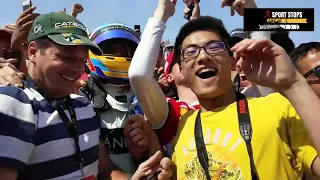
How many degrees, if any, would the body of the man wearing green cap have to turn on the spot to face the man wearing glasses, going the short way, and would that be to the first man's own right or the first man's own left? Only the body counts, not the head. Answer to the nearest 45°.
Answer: approximately 45° to the first man's own left

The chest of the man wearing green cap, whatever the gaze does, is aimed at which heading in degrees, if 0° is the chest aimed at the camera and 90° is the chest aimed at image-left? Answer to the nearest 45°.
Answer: approximately 315°
